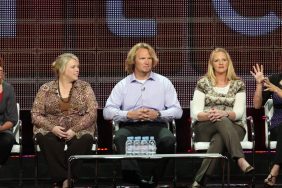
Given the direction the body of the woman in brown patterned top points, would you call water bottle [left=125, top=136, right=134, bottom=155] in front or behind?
in front

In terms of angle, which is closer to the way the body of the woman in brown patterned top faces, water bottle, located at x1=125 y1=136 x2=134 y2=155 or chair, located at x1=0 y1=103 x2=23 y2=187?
the water bottle

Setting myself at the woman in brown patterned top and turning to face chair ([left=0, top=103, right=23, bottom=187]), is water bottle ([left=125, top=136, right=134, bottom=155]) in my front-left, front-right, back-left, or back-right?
back-left

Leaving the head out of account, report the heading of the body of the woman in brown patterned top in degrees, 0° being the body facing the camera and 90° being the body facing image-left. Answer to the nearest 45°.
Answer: approximately 0°

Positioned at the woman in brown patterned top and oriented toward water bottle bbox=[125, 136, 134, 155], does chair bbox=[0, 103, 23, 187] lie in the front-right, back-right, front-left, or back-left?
back-right

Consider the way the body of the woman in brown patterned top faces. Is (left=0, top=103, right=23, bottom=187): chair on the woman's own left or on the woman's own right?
on the woman's own right
